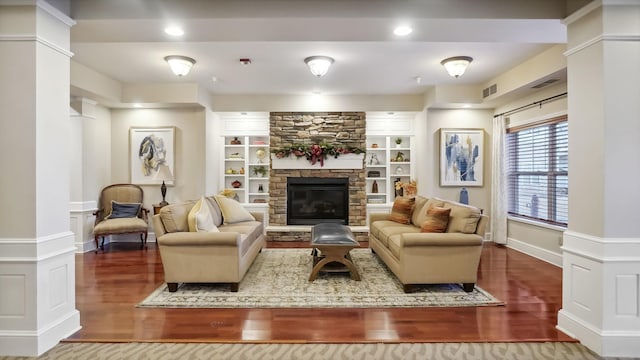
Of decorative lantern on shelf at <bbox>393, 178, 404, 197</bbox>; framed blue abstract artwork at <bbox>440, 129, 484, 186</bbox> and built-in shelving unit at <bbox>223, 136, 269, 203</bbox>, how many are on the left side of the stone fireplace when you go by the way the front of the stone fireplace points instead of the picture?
2

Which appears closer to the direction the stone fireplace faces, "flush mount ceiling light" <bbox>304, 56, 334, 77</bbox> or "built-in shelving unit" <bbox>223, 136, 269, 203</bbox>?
the flush mount ceiling light

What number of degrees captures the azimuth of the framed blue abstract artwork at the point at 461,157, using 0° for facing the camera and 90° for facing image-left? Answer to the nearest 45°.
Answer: approximately 0°

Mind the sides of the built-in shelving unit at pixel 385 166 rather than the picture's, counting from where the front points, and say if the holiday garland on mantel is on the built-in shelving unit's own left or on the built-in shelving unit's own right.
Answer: on the built-in shelving unit's own right

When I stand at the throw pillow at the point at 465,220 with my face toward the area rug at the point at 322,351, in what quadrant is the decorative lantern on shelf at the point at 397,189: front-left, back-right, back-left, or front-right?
back-right
